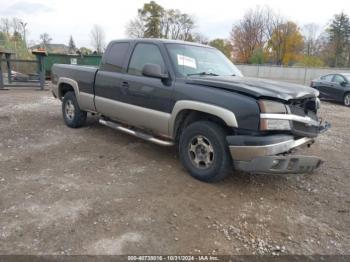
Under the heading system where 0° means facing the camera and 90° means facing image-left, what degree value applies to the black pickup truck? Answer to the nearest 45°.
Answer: approximately 315°

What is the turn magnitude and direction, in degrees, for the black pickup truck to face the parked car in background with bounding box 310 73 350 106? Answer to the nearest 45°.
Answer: approximately 90° to its left
